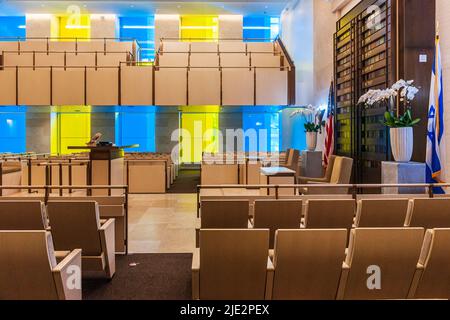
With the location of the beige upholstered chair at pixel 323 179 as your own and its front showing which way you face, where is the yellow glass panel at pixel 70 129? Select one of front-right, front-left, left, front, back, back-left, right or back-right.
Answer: front-right

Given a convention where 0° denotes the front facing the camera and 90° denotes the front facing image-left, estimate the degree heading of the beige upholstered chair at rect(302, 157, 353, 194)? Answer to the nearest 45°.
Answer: approximately 90°

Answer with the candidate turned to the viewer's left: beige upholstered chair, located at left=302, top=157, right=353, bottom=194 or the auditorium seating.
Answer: the beige upholstered chair

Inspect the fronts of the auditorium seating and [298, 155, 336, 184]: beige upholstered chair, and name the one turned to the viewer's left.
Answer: the beige upholstered chair

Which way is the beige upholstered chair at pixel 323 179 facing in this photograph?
to the viewer's left

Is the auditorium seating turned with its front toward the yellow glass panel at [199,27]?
yes

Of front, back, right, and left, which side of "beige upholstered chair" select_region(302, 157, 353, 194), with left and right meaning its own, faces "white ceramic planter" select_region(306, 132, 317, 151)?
right

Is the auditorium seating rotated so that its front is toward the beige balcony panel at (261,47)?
yes

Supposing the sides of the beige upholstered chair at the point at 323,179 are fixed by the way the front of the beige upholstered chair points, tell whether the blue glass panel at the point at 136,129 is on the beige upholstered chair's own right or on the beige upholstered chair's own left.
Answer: on the beige upholstered chair's own right

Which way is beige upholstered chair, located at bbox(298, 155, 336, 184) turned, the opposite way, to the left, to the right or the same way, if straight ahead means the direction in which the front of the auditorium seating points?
to the left

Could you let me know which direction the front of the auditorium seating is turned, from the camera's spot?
facing away from the viewer

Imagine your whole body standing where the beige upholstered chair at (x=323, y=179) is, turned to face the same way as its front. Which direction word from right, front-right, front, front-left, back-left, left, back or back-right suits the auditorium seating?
left

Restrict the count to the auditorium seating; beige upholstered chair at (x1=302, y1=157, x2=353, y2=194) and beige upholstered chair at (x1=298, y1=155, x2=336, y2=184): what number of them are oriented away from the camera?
1
